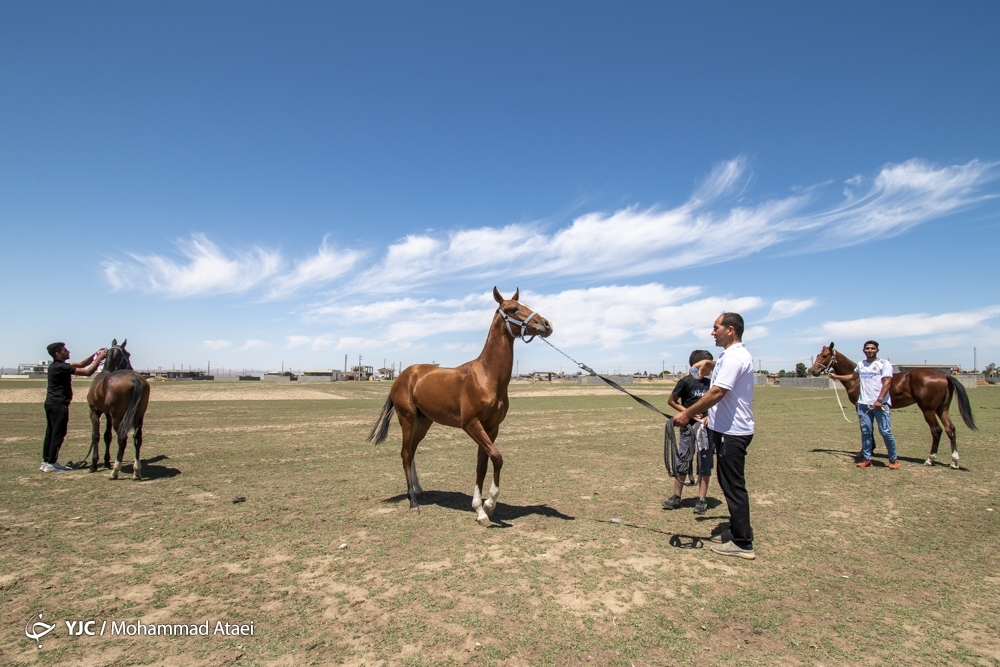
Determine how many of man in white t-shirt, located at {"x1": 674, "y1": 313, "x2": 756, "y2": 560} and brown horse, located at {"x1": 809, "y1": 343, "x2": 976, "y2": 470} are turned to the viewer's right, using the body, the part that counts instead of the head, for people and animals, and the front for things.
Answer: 0

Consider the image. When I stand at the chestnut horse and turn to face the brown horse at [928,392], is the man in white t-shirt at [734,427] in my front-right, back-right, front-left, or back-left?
front-right

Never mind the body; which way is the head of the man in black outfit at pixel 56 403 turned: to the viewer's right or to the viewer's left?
to the viewer's right

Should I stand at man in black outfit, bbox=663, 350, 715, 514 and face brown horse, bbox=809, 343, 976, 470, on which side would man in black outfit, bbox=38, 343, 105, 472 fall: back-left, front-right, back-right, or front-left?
back-left

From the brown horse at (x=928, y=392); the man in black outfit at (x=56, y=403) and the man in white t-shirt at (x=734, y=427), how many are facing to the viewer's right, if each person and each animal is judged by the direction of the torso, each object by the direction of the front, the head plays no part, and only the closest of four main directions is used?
1

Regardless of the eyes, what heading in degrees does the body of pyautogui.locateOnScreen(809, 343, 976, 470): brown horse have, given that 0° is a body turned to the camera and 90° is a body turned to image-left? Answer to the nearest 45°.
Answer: approximately 90°

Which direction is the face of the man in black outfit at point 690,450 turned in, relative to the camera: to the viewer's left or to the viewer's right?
to the viewer's left

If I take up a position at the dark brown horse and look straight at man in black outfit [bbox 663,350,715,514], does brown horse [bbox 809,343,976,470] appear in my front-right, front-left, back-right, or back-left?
front-left

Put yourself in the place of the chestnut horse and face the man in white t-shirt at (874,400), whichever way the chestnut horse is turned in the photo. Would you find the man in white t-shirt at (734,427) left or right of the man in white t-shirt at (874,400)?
right

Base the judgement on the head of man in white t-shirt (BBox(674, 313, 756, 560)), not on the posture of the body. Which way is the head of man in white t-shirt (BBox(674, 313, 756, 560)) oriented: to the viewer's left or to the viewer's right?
to the viewer's left

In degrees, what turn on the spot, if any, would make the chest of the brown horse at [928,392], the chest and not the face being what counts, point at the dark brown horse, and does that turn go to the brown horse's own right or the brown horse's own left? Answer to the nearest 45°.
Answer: approximately 45° to the brown horse's own left

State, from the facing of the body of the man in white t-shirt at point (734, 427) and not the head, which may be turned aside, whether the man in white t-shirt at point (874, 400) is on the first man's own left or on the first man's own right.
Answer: on the first man's own right

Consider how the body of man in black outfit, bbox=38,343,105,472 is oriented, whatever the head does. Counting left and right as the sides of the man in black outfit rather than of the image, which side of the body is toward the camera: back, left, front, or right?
right

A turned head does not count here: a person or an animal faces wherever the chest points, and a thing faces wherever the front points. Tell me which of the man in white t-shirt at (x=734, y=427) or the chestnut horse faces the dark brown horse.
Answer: the man in white t-shirt

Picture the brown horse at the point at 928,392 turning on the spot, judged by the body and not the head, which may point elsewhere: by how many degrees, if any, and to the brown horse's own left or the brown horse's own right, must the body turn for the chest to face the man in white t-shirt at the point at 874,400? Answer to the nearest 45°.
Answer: approximately 45° to the brown horse's own left

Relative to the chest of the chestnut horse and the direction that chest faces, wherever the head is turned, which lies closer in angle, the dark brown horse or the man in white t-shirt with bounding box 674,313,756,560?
the man in white t-shirt

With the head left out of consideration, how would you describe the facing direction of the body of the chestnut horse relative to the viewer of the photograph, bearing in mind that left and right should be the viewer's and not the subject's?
facing the viewer and to the right of the viewer

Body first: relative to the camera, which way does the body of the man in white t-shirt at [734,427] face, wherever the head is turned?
to the viewer's left

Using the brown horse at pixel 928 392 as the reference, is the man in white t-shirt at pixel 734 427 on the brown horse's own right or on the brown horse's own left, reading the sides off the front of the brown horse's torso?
on the brown horse's own left
